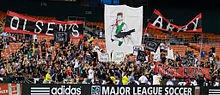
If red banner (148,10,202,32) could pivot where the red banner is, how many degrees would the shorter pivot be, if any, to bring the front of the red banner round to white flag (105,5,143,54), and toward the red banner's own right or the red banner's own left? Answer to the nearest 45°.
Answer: approximately 45° to the red banner's own right

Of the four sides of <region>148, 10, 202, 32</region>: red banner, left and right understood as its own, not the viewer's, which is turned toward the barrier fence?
front

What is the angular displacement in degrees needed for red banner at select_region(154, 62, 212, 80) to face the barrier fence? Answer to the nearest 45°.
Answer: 0° — it already faces it

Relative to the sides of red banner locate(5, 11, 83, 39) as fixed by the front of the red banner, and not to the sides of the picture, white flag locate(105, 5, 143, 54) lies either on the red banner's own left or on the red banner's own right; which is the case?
on the red banner's own left

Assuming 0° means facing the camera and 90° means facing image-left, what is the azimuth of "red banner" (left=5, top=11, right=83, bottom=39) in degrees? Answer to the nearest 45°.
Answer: approximately 0°
